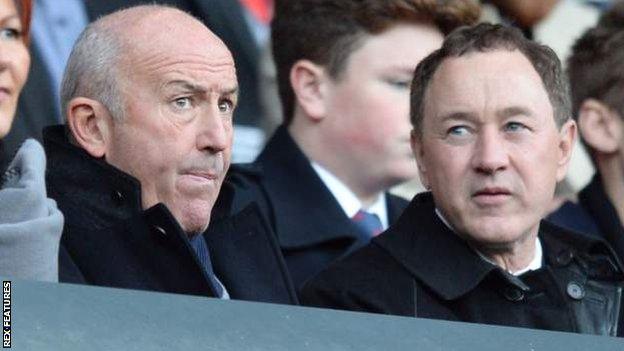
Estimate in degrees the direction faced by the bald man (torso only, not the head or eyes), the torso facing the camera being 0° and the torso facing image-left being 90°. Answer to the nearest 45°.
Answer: approximately 315°

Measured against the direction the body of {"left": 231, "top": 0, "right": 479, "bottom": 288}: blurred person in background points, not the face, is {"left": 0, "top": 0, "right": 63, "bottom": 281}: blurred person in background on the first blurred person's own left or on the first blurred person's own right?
on the first blurred person's own right

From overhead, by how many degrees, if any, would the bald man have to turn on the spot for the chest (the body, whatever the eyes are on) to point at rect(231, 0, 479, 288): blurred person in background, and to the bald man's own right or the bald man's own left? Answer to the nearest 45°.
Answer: approximately 90° to the bald man's own left
